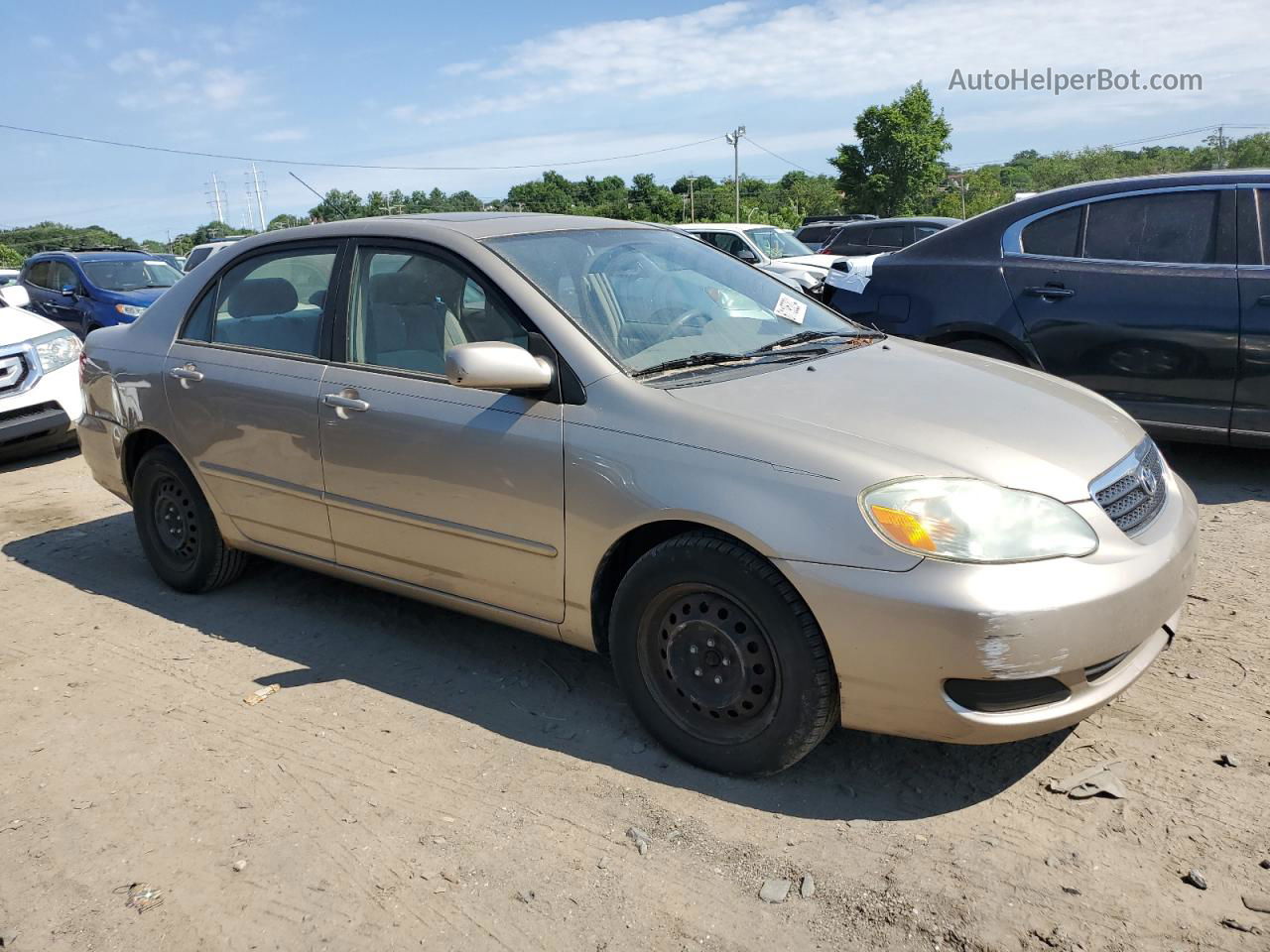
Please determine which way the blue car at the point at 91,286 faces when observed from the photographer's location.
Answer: facing the viewer and to the right of the viewer

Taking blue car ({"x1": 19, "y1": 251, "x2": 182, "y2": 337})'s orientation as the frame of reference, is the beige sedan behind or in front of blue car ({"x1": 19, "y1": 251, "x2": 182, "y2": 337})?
in front

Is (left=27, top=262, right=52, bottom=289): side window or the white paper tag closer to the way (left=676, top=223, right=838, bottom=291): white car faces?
the white paper tag

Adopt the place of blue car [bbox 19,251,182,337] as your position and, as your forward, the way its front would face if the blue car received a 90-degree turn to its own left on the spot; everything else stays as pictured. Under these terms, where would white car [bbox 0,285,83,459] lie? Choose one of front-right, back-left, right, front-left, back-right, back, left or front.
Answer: back-right

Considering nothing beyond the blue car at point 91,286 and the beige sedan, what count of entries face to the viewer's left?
0

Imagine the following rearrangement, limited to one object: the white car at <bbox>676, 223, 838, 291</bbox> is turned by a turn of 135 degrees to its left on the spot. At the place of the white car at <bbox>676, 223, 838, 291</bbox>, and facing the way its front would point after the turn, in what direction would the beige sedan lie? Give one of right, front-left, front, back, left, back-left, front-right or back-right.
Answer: back
